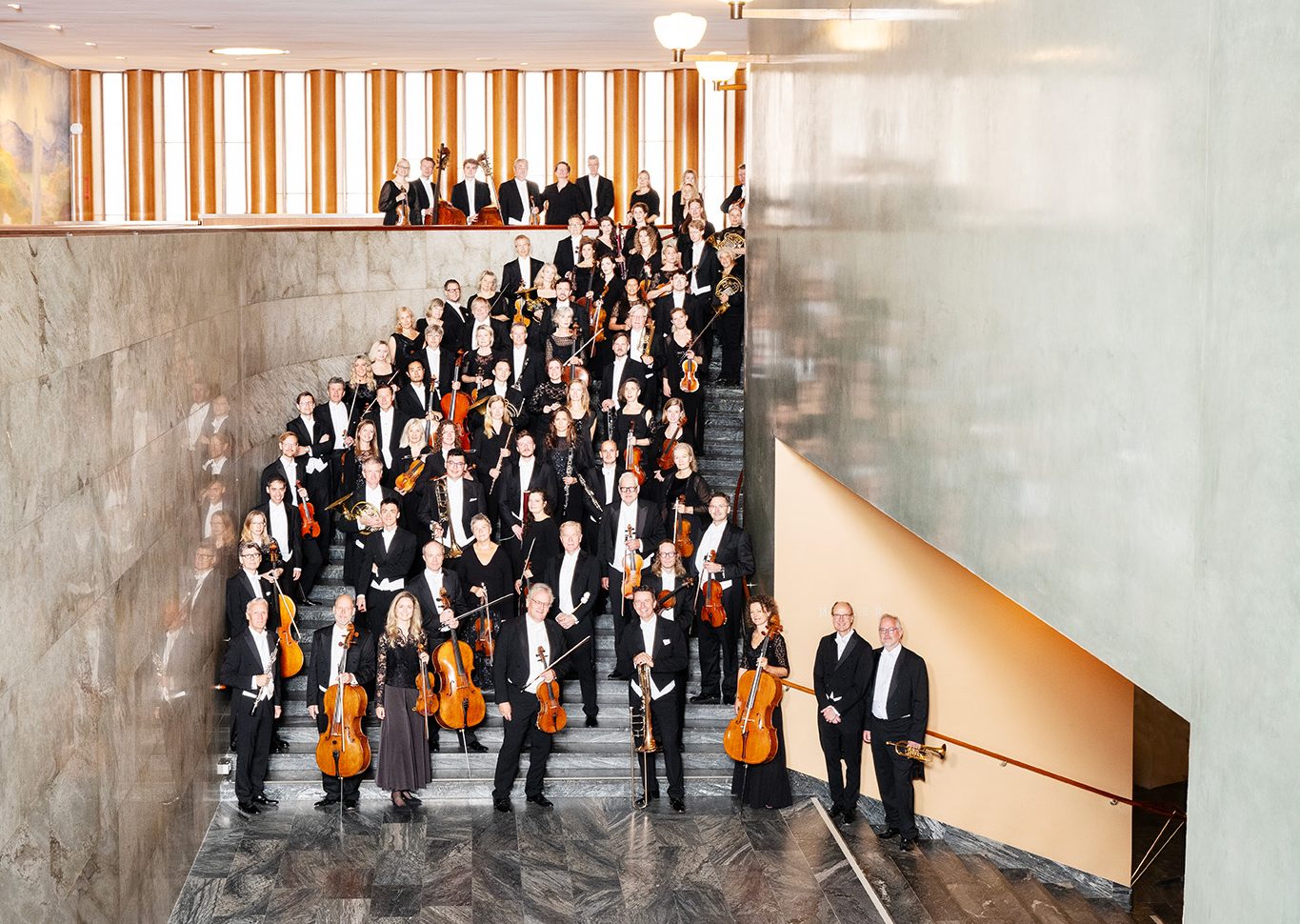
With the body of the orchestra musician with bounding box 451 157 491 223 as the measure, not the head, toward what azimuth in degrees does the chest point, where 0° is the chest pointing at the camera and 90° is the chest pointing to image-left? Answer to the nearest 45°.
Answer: approximately 0°

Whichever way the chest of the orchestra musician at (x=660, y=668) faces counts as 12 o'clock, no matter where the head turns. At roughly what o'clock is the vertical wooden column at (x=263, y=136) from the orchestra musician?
The vertical wooden column is roughly at 5 o'clock from the orchestra musician.

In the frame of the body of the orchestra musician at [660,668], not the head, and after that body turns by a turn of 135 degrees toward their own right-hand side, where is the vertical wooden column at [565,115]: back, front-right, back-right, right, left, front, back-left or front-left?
front-right

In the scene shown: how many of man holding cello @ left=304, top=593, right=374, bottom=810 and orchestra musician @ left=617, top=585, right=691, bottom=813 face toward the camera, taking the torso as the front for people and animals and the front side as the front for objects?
2

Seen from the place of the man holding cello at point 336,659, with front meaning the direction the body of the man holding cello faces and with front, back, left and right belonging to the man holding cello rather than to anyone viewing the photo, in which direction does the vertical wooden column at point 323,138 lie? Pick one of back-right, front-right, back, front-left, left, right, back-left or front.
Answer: back

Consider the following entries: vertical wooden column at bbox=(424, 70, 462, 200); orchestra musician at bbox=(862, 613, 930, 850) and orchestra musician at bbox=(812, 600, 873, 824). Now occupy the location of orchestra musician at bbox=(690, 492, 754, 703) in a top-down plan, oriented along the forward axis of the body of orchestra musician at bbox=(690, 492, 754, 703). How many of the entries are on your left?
2

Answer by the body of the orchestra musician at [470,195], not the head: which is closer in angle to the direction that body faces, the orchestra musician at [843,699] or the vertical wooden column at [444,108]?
the orchestra musician

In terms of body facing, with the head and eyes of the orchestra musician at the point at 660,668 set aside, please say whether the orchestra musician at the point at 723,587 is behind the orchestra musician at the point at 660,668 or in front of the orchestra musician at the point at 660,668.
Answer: behind

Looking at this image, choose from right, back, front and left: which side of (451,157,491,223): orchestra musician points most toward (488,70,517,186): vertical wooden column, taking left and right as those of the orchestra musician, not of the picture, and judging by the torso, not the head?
back

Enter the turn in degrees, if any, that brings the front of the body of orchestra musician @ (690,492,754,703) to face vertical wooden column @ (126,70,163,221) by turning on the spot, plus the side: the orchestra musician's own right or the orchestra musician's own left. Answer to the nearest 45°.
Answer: approximately 90° to the orchestra musician's own right

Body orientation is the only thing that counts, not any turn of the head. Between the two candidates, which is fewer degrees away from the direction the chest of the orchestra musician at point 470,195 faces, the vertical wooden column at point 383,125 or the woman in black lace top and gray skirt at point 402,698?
the woman in black lace top and gray skirt
